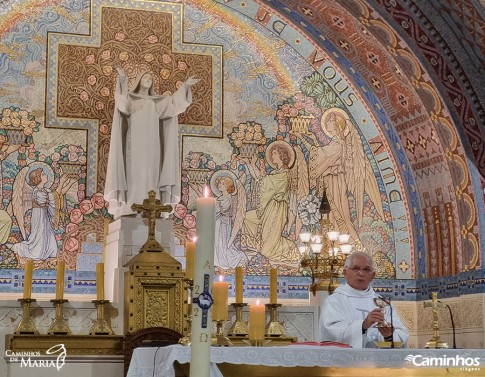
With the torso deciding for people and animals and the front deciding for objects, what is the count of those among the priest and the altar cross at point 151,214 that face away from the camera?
0

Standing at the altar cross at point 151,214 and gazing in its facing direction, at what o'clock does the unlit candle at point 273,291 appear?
The unlit candle is roughly at 9 o'clock from the altar cross.

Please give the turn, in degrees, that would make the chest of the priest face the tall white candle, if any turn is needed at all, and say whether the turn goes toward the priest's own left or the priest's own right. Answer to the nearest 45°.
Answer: approximately 45° to the priest's own right

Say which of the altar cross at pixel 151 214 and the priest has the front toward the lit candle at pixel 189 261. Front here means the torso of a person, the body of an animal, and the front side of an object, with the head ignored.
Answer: the altar cross

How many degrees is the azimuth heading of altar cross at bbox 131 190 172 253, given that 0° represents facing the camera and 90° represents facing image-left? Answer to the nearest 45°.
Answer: approximately 0°

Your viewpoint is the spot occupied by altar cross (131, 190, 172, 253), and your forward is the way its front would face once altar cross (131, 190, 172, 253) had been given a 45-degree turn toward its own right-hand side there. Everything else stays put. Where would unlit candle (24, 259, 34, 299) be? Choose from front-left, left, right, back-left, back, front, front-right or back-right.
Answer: front-right

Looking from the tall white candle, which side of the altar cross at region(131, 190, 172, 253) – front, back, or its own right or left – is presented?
front

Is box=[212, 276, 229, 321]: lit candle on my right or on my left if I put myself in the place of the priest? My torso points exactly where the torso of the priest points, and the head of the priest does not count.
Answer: on my right

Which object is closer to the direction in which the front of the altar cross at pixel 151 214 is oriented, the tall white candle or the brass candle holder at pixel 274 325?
the tall white candle
